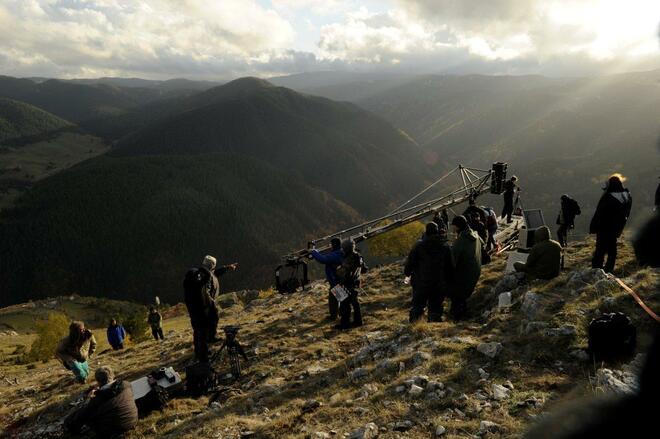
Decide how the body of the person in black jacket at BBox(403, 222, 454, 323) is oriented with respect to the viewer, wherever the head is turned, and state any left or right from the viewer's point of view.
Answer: facing away from the viewer

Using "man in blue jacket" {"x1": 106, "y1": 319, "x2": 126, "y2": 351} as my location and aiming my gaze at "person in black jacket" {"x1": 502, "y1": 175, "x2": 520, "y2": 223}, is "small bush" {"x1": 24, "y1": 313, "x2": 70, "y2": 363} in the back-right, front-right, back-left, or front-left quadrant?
back-left

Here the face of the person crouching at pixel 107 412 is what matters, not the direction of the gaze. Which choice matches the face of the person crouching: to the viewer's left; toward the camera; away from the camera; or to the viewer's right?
away from the camera

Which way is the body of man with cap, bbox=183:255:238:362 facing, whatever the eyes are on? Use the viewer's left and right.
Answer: facing away from the viewer and to the right of the viewer

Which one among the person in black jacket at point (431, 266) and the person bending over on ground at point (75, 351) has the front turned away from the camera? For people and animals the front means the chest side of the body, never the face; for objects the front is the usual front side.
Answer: the person in black jacket

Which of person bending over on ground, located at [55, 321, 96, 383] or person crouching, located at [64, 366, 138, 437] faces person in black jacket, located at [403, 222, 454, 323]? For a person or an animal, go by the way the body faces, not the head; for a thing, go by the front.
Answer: the person bending over on ground

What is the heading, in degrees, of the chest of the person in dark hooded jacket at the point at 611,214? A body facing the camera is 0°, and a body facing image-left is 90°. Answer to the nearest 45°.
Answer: approximately 135°

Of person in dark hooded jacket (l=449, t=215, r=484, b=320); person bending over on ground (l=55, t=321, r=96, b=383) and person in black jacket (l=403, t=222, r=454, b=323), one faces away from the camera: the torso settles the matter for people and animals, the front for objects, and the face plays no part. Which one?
the person in black jacket

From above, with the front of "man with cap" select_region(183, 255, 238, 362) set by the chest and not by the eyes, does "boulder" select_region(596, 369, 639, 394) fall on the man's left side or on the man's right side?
on the man's right side

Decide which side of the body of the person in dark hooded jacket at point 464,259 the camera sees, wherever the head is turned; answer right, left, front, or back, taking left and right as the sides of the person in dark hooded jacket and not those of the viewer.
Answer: left
